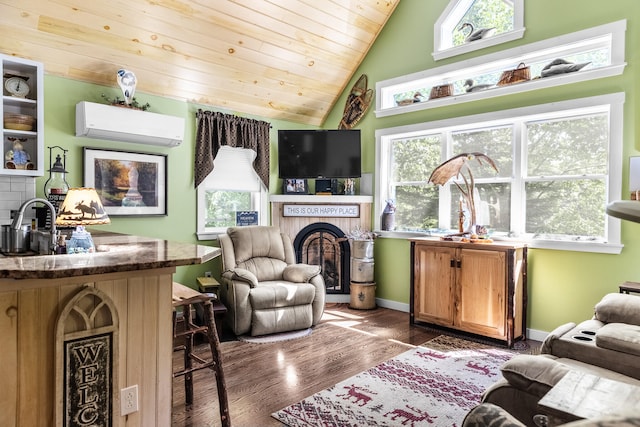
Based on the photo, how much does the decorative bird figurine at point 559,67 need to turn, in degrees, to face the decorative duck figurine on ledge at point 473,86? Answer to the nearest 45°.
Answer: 0° — it already faces it

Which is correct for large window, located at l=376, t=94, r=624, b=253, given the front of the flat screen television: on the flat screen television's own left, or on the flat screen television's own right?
on the flat screen television's own left

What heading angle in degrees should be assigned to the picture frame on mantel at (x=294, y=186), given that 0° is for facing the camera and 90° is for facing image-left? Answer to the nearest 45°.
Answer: approximately 0°

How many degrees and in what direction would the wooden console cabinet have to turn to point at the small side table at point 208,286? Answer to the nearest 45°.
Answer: approximately 45° to its right

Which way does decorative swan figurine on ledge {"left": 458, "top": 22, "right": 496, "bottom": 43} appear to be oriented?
to the viewer's left

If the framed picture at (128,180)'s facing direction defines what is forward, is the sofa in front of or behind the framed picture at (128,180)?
in front

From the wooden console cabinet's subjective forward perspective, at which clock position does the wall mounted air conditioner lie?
The wall mounted air conditioner is roughly at 1 o'clock from the wooden console cabinet.

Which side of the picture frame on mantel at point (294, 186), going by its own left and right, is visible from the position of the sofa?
front
